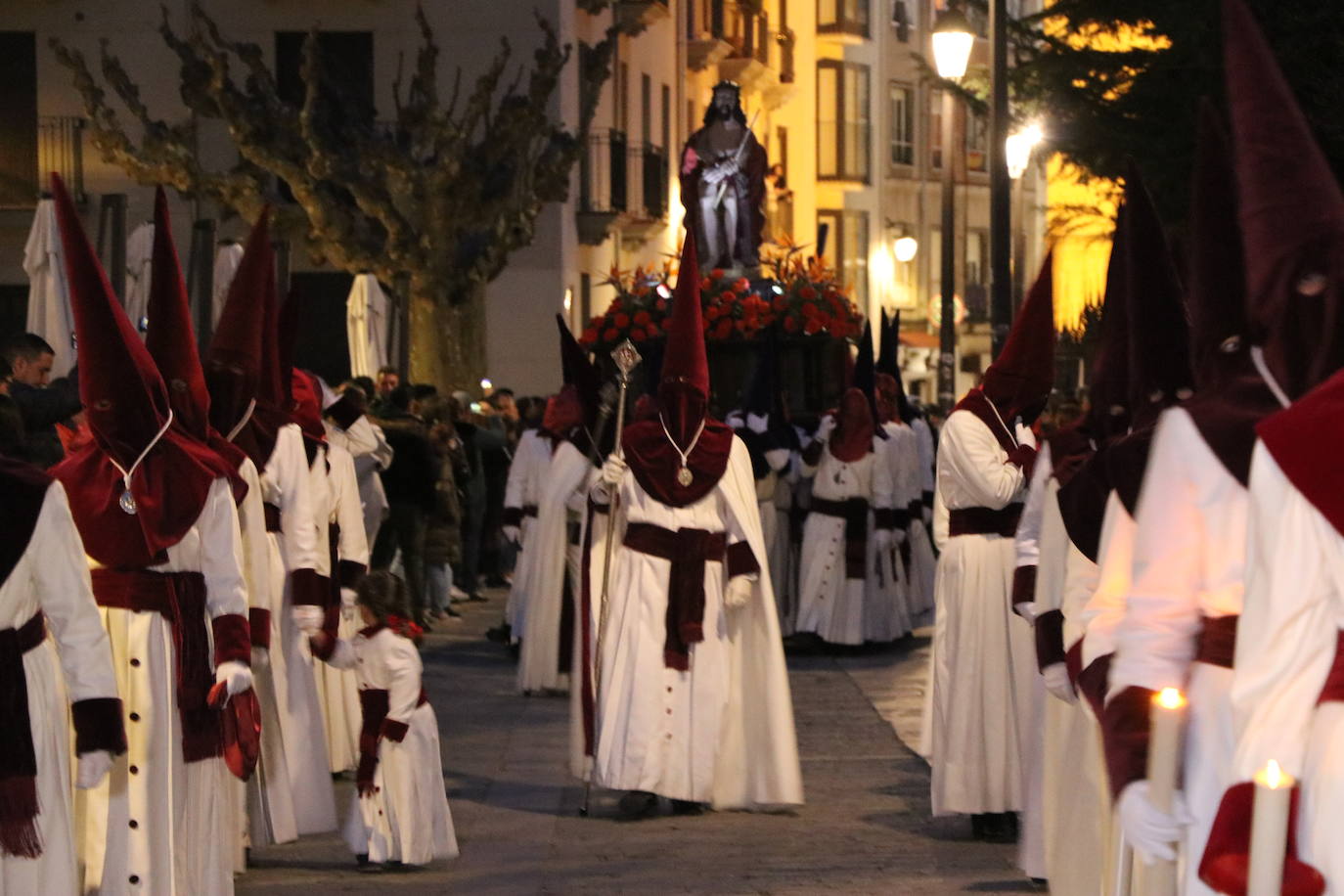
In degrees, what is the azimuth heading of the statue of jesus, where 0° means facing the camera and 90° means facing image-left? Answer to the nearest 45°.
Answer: approximately 0°

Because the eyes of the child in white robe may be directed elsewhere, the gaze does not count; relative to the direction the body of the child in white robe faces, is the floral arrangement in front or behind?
behind

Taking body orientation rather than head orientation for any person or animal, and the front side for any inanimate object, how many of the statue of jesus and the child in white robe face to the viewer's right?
0

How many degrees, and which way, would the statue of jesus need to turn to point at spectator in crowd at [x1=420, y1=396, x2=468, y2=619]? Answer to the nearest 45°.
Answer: approximately 45° to its right

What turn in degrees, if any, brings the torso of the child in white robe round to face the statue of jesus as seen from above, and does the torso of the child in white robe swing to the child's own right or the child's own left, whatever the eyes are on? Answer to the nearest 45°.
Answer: approximately 135° to the child's own right

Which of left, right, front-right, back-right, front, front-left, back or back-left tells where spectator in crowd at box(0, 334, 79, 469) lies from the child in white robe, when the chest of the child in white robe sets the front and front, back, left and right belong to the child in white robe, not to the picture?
right

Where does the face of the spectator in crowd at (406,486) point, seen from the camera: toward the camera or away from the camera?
away from the camera

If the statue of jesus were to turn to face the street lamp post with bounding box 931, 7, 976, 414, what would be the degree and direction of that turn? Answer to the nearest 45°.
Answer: approximately 135° to its left

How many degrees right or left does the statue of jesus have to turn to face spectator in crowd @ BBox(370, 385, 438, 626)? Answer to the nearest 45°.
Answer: approximately 45° to its right

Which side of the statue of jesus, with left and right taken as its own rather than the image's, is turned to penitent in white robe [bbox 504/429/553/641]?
front
